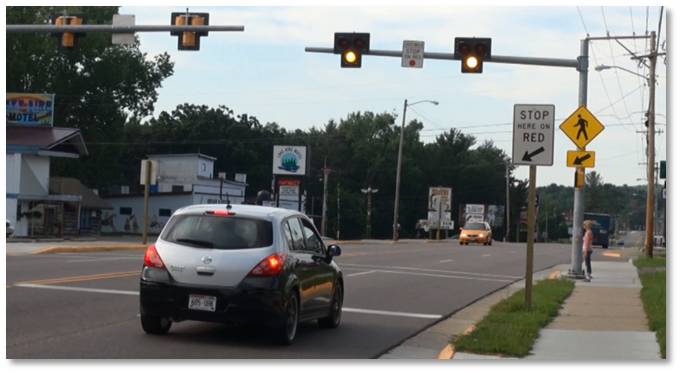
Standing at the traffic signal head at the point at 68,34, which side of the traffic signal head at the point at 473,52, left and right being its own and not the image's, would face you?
right

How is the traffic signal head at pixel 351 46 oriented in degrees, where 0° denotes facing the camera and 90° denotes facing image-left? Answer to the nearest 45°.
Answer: approximately 0°

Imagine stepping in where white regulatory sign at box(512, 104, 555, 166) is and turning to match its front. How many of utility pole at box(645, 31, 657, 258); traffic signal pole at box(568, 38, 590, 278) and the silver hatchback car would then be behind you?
2

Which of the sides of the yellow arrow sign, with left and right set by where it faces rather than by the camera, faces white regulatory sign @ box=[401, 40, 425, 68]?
right

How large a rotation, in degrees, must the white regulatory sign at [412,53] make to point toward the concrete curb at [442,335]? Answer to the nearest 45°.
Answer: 0° — it already faces it

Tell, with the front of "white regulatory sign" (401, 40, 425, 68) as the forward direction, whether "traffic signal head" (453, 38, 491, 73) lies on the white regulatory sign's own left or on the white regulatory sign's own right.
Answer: on the white regulatory sign's own left

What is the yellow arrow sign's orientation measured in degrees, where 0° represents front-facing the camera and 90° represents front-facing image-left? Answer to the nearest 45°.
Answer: approximately 0°
